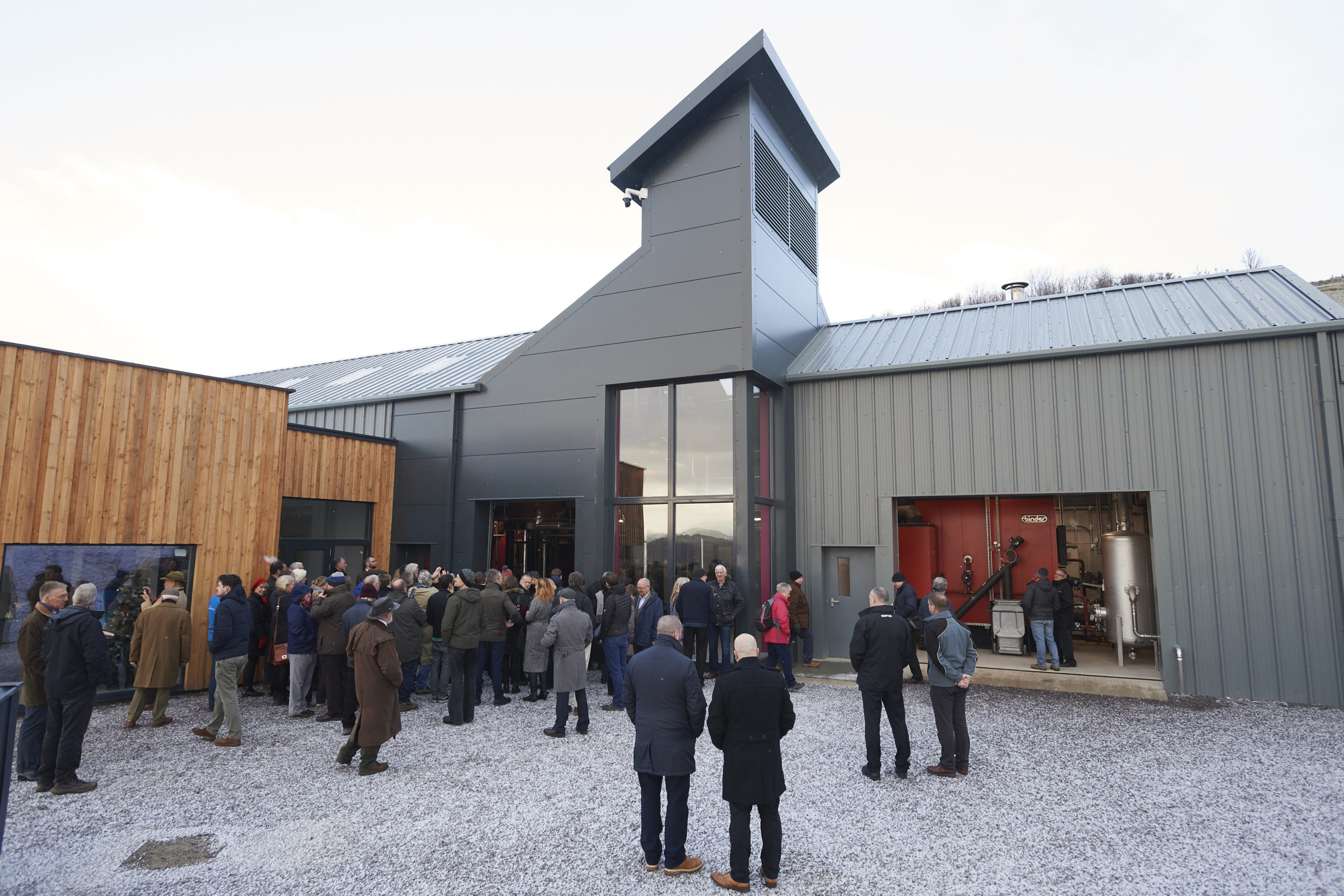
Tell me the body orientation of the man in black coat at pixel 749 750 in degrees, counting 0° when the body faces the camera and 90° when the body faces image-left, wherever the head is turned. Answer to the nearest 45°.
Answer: approximately 180°

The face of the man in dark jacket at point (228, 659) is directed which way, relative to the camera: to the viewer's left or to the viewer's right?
to the viewer's left

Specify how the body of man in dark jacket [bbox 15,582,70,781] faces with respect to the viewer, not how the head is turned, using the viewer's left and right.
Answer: facing to the right of the viewer

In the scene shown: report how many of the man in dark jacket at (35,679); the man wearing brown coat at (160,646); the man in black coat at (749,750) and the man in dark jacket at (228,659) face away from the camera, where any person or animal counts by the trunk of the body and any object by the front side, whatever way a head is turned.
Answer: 2

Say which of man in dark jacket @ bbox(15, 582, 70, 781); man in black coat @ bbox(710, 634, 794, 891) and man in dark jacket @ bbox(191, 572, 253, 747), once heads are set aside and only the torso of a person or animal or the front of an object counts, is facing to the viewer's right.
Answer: man in dark jacket @ bbox(15, 582, 70, 781)

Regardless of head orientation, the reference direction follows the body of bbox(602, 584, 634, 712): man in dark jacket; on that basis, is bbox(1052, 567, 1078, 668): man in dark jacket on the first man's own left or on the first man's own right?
on the first man's own right

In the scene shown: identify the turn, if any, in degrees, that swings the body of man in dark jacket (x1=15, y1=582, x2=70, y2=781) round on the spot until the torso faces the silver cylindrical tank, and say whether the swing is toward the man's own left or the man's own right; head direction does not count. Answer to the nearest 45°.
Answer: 0° — they already face it

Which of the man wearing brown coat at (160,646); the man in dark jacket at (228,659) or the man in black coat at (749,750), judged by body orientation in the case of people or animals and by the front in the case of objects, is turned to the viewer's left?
the man in dark jacket

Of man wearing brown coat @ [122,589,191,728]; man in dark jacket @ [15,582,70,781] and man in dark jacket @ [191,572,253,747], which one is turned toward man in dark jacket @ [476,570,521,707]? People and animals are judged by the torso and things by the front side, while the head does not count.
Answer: man in dark jacket @ [15,582,70,781]
